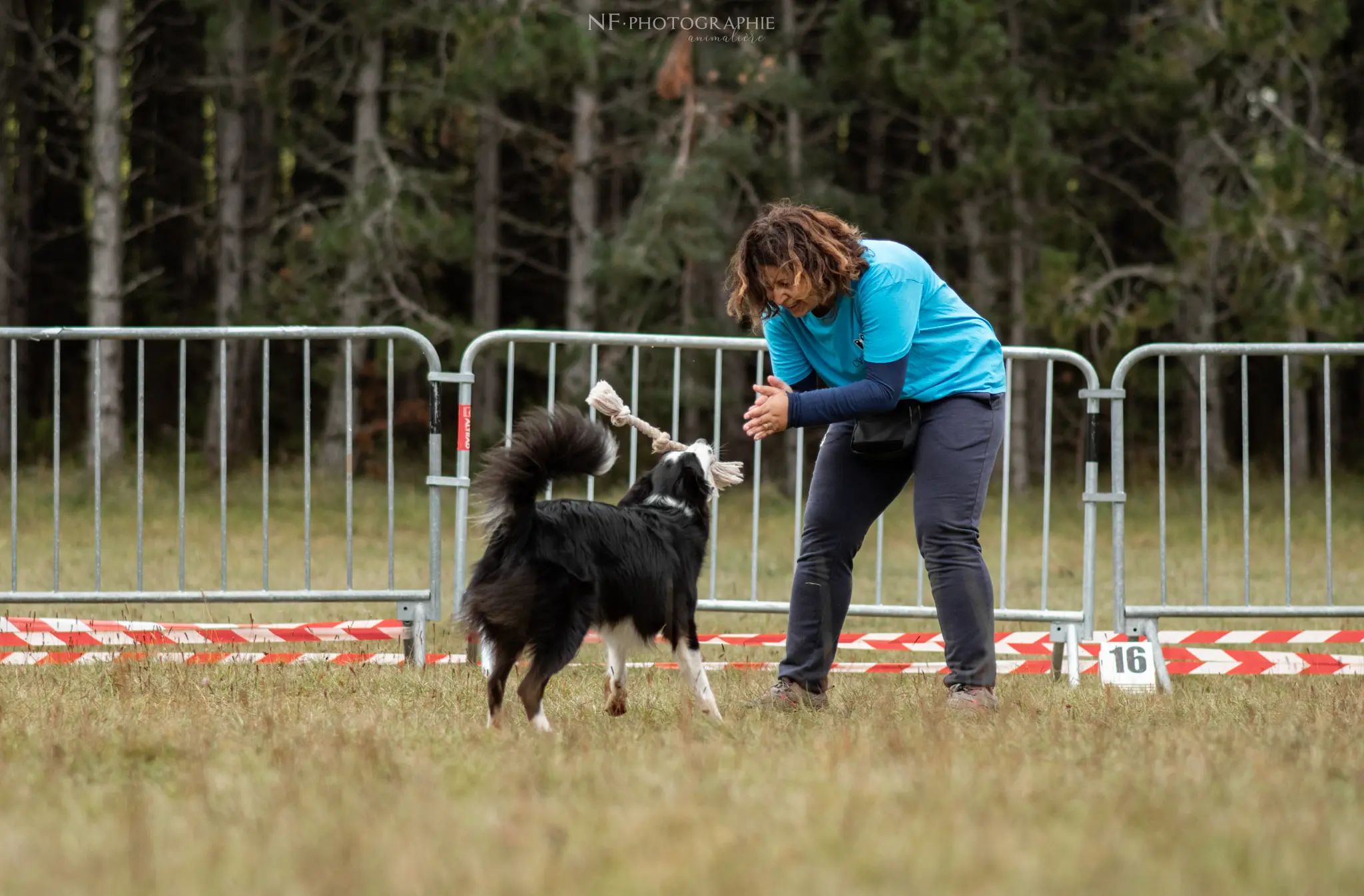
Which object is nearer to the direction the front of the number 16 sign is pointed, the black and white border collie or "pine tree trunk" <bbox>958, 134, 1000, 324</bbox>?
the black and white border collie

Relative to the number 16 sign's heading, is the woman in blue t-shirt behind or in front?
in front

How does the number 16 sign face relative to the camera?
toward the camera

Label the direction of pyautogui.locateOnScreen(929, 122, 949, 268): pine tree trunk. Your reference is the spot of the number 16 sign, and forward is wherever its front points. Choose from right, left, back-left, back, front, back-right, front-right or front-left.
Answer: back

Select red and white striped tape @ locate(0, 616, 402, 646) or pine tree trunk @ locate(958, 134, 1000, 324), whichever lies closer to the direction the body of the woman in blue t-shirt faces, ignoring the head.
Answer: the red and white striped tape

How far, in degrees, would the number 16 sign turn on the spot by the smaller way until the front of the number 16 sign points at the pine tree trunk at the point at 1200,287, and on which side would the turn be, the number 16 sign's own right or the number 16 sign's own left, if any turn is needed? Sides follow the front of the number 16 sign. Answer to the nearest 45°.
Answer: approximately 180°

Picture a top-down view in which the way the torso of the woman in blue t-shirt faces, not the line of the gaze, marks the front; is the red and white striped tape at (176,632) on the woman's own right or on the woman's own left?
on the woman's own right

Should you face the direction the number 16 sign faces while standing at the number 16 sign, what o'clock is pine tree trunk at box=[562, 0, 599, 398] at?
The pine tree trunk is roughly at 5 o'clock from the number 16 sign.

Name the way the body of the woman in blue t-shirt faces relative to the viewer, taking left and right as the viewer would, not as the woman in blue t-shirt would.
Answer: facing the viewer and to the left of the viewer

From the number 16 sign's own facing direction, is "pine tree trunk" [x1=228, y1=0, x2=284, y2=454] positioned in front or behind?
behind

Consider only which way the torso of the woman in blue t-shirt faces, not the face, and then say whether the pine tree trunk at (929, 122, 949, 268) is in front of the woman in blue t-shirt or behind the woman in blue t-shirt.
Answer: behind

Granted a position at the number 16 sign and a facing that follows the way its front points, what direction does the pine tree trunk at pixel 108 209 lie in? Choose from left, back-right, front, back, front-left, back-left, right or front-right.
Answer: back-right

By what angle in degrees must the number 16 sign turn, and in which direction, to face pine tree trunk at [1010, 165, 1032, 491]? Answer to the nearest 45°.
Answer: approximately 180°

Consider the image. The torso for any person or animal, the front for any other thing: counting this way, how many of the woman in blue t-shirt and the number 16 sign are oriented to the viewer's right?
0
